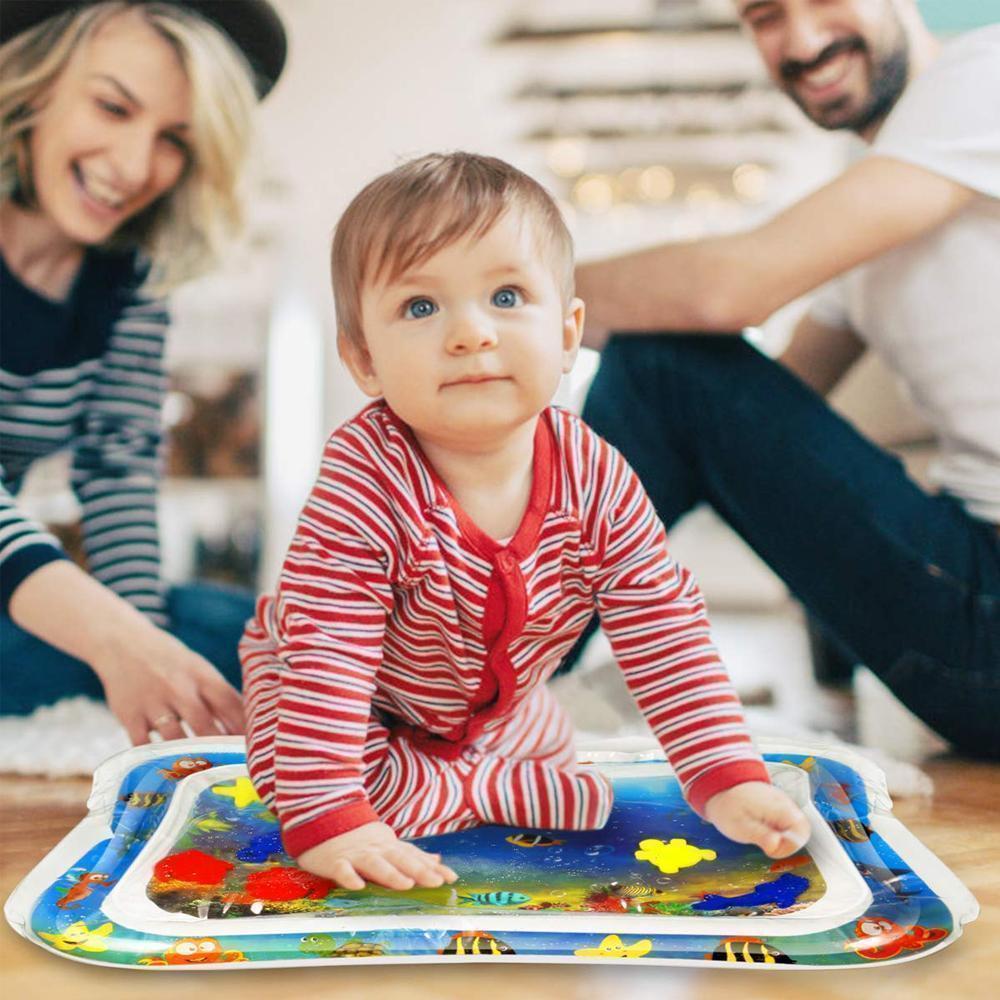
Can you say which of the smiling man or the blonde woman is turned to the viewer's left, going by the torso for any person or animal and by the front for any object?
the smiling man

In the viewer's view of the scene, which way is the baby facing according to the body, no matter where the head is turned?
toward the camera

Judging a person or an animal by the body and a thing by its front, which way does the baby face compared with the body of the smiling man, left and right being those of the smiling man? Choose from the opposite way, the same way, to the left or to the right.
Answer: to the left

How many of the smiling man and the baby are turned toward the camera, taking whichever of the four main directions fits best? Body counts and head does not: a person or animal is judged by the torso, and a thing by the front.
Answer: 1

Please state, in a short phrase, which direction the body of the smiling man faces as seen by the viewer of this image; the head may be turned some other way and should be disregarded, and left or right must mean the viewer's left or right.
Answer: facing to the left of the viewer

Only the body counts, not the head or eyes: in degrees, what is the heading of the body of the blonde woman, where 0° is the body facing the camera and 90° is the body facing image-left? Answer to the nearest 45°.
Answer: approximately 315°

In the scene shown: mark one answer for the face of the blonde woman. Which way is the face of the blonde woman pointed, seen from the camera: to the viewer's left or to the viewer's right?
to the viewer's right

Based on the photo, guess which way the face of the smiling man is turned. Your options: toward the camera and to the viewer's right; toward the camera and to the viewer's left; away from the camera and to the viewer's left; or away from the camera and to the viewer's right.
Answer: toward the camera and to the viewer's left
